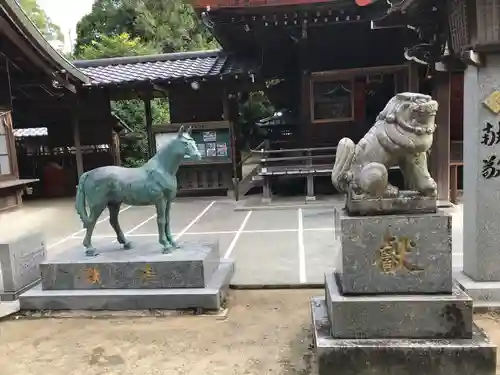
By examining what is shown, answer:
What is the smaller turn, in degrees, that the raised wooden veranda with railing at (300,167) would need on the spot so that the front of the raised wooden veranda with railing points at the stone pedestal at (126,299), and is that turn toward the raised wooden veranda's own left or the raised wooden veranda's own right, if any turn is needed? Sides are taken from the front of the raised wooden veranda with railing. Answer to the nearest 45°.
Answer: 0° — it already faces it

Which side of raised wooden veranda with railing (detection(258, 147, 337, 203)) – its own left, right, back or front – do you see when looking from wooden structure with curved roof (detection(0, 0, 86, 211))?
right

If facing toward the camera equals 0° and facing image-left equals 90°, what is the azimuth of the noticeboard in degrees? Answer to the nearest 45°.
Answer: approximately 0°

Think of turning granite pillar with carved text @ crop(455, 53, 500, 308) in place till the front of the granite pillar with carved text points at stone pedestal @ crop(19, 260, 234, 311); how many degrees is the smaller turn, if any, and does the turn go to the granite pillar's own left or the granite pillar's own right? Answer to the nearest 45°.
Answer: approximately 45° to the granite pillar's own right
